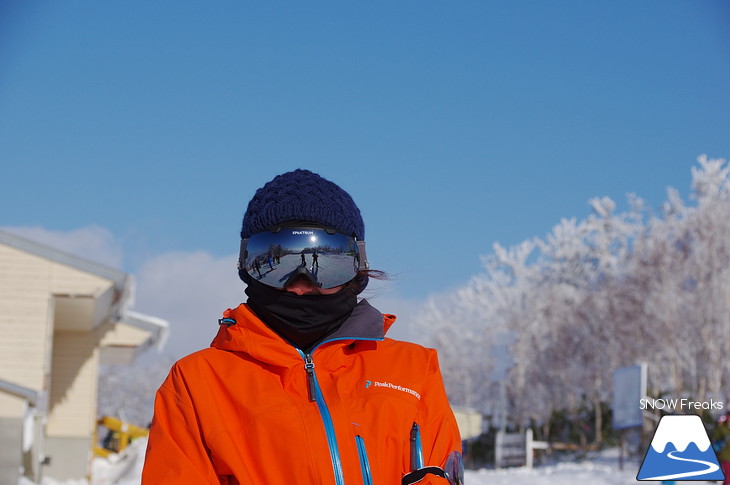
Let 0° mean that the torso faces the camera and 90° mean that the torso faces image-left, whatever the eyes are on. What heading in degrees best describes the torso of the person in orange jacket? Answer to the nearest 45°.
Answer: approximately 0°

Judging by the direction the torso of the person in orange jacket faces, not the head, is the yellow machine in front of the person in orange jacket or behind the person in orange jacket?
behind
